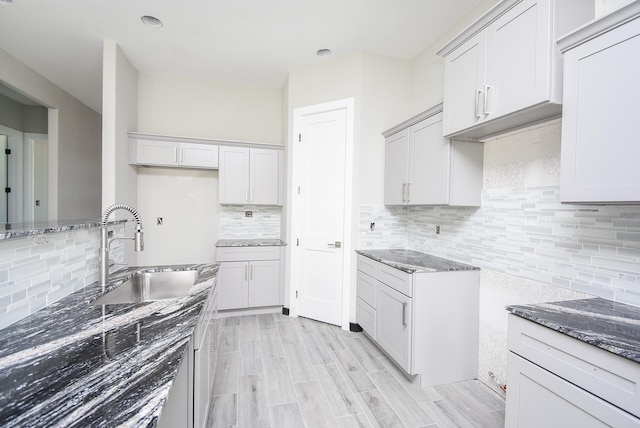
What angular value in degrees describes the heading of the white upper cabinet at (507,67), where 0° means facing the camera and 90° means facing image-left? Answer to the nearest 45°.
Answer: approximately 45°

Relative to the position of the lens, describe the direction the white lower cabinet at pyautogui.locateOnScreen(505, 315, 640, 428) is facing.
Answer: facing the viewer and to the left of the viewer

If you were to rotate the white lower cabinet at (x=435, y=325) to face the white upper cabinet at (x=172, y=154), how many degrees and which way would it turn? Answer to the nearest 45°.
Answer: approximately 45° to its right

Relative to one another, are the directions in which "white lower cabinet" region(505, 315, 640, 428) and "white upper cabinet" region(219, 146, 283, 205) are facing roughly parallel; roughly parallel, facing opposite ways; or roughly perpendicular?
roughly perpendicular

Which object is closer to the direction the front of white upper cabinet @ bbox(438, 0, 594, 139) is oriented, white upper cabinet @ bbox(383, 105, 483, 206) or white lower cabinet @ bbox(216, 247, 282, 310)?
the white lower cabinet

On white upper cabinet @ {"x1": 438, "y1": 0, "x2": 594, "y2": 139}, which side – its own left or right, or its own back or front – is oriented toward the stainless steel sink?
front

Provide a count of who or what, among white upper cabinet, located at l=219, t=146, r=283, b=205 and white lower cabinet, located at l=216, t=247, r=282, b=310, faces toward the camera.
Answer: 2

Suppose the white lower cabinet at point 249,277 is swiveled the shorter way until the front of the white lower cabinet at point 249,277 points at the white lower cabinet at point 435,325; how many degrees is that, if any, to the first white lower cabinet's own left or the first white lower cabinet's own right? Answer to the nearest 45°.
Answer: approximately 45° to the first white lower cabinet's own left

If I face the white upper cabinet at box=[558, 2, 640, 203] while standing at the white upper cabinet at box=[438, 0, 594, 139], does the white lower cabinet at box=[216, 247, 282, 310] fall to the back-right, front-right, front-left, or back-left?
back-right

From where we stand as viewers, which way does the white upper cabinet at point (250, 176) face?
facing the viewer

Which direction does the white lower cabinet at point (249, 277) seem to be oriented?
toward the camera

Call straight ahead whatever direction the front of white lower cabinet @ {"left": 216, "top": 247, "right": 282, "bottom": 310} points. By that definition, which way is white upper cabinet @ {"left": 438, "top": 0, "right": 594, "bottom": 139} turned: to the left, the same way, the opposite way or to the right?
to the right
